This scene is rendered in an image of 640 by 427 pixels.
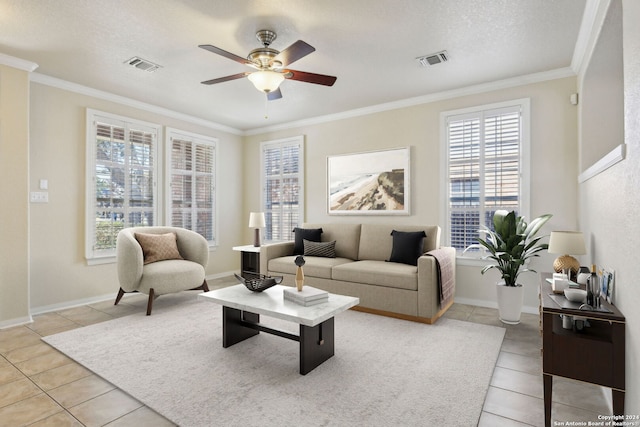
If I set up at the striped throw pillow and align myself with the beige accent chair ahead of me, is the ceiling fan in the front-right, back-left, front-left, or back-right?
front-left

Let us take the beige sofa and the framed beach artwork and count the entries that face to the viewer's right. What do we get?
0

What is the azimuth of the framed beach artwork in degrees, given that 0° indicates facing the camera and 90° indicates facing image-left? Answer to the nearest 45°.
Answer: approximately 45°

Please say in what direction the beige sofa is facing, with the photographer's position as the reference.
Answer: facing the viewer and to the left of the viewer

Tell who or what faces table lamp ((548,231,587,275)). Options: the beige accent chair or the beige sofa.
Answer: the beige accent chair

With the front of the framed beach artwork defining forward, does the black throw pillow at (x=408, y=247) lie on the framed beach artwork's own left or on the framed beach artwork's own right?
on the framed beach artwork's own left

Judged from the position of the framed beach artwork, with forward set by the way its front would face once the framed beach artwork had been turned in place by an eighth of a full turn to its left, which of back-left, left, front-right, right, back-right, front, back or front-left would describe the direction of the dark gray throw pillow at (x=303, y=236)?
right

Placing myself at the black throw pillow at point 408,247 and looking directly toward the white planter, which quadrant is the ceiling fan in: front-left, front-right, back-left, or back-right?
back-right

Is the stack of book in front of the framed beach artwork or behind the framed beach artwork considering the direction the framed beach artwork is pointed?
in front

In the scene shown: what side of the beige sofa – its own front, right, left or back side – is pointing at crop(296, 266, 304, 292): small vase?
front

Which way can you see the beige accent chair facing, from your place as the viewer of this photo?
facing the viewer and to the right of the viewer

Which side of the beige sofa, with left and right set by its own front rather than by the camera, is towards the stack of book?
front

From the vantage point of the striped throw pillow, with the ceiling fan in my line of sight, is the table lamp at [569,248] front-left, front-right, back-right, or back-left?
front-left

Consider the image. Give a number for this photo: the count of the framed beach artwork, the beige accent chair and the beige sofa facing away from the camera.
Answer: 0

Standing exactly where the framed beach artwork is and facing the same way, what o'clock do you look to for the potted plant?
The potted plant is roughly at 9 o'clock from the framed beach artwork.

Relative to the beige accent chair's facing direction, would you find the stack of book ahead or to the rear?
ahead
